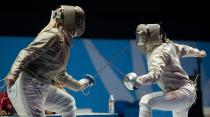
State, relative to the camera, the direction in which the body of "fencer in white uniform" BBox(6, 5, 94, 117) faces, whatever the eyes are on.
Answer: to the viewer's right

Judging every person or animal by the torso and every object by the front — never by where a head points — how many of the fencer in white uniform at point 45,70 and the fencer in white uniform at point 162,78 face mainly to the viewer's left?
1

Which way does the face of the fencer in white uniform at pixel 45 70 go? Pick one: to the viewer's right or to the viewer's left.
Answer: to the viewer's right

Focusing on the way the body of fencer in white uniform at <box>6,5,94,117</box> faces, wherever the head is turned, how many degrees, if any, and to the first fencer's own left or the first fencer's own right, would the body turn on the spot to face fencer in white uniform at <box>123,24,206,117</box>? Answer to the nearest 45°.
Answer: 0° — they already face them

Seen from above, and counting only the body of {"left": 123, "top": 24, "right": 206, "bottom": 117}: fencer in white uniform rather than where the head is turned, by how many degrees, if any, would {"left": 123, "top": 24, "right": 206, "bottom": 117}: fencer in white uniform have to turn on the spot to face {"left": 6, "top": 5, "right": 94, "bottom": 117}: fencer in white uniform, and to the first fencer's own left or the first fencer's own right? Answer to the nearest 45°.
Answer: approximately 45° to the first fencer's own left

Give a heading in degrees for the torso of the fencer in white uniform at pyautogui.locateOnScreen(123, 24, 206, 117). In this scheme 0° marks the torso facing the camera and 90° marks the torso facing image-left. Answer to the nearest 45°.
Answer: approximately 90°

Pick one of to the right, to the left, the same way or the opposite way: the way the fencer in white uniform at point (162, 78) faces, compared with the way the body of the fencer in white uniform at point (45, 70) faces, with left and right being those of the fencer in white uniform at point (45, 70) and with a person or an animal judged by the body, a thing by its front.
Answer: the opposite way
